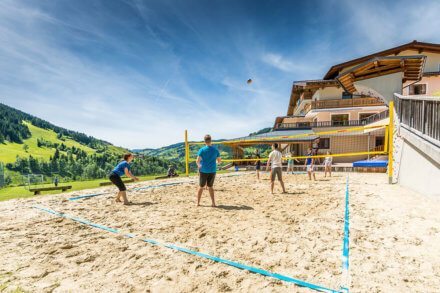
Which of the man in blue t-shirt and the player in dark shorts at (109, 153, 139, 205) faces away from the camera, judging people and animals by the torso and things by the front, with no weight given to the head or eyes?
the man in blue t-shirt

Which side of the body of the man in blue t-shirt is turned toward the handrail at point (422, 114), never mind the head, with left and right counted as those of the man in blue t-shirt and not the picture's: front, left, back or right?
right

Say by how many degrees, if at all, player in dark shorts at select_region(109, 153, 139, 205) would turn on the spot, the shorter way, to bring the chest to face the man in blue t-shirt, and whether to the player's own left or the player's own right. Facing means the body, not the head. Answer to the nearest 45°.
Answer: approximately 45° to the player's own right

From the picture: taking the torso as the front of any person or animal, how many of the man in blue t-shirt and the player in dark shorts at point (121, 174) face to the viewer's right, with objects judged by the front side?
1

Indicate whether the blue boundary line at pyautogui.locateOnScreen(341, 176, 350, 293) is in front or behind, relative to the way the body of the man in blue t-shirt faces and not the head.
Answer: behind

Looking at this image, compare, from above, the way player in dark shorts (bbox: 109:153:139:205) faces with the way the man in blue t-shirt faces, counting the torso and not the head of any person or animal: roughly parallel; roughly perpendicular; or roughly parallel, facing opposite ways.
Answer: roughly perpendicular

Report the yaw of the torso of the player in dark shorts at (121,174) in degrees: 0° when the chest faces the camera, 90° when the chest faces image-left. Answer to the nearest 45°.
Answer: approximately 270°

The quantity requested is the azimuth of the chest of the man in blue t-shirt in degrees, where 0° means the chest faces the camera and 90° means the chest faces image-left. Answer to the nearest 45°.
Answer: approximately 180°

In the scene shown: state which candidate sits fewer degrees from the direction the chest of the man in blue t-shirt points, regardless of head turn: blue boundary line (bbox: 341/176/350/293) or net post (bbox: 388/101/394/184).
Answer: the net post
